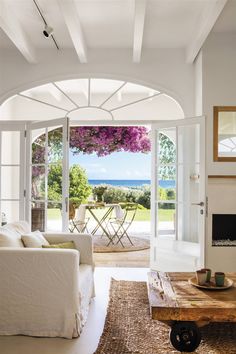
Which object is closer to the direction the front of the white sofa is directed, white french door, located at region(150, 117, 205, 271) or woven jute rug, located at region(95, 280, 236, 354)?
the woven jute rug

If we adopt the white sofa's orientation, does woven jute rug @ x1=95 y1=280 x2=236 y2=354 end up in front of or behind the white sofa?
in front

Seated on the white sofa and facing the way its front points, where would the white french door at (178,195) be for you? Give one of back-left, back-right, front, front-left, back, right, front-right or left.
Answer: front-left

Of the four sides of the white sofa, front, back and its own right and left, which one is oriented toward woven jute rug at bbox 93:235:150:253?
left

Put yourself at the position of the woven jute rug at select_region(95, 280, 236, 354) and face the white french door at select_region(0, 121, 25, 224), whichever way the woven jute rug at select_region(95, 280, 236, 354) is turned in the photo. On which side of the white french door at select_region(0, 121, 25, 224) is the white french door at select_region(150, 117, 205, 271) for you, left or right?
right

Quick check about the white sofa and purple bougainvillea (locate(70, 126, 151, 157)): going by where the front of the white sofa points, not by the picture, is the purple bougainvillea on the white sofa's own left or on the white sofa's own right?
on the white sofa's own left

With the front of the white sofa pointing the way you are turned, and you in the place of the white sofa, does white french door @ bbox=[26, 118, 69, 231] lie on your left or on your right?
on your left

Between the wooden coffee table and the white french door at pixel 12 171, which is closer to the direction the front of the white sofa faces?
the wooden coffee table

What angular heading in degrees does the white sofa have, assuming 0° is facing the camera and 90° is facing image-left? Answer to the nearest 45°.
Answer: approximately 270°

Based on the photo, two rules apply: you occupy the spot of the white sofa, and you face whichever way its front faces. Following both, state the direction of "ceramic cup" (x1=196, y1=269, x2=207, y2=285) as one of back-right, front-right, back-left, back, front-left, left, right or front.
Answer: front

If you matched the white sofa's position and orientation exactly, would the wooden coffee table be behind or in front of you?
in front
